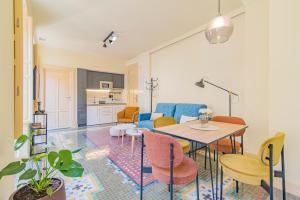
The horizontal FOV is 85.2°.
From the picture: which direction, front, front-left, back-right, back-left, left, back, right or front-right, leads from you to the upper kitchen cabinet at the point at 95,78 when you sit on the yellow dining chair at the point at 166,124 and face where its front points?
back

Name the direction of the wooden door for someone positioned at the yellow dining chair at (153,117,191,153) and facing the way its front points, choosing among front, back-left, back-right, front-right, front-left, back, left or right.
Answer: back

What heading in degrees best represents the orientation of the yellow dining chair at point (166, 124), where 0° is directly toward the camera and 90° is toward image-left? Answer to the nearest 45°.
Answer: approximately 315°

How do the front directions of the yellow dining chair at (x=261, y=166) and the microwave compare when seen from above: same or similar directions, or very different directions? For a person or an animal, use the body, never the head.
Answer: very different directions

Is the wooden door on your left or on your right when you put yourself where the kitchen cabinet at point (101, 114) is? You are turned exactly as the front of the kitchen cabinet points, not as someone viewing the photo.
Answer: on your right

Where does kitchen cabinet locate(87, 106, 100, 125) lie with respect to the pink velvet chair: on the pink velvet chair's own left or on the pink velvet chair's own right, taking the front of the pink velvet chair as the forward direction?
on the pink velvet chair's own left

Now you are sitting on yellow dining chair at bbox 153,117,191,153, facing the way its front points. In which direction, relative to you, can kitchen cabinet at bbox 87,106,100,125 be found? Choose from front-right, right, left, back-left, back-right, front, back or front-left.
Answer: back

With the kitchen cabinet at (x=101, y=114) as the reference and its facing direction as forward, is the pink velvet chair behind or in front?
in front

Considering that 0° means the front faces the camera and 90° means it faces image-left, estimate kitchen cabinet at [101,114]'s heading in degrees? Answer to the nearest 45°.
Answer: approximately 0°

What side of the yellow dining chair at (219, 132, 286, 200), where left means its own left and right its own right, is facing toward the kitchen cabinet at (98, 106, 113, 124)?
front
